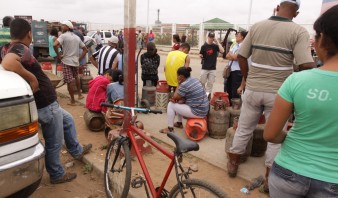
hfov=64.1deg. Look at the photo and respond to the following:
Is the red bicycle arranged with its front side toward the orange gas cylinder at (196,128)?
no

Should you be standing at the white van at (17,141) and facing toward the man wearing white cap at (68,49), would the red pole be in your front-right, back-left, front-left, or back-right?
front-right

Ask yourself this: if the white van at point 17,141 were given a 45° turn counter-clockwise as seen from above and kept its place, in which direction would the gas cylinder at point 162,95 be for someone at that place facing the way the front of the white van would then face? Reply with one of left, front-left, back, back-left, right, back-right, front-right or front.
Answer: front-left

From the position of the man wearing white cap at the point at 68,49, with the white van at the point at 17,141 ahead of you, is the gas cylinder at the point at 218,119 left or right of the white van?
left

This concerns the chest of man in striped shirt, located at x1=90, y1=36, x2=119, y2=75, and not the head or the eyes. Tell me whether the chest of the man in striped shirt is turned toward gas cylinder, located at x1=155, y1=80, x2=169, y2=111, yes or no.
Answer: no

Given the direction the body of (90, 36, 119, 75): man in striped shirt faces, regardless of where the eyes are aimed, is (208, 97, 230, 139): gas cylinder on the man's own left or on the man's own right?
on the man's own right

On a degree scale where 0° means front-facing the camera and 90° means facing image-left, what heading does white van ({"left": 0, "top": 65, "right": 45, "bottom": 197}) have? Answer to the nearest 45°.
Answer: approximately 315°

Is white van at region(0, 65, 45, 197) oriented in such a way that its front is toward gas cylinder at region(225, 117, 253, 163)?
no

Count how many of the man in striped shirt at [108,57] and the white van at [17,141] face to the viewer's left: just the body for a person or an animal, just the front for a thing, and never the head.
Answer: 0

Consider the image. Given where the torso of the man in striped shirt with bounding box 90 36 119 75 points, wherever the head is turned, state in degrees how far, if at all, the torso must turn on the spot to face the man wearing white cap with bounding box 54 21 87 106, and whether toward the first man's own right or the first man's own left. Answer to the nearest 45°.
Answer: approximately 90° to the first man's own left

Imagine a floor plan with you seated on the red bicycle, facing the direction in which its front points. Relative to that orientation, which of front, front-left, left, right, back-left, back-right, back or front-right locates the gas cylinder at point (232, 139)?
right

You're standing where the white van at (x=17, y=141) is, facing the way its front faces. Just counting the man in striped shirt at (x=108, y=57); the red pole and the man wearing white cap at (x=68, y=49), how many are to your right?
0

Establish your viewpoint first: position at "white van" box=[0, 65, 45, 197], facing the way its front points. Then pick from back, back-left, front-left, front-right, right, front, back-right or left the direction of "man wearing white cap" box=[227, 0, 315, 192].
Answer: front-left

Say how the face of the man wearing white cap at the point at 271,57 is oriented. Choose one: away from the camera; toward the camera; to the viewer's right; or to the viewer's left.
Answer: away from the camera

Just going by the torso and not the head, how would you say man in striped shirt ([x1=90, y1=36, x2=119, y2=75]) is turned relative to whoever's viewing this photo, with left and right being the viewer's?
facing away from the viewer and to the right of the viewer
